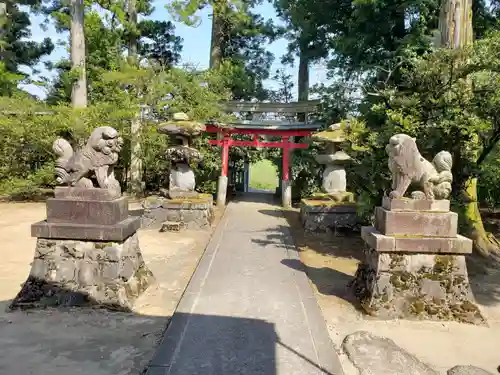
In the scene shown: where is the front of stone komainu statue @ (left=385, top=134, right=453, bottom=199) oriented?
to the viewer's left

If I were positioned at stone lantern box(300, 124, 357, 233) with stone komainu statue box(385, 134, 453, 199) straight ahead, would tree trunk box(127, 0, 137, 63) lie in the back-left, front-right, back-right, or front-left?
back-right

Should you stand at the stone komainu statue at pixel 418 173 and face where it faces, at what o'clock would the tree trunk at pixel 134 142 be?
The tree trunk is roughly at 1 o'clock from the stone komainu statue.

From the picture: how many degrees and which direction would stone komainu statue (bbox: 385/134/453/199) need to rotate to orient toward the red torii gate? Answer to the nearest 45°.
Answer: approximately 45° to its right

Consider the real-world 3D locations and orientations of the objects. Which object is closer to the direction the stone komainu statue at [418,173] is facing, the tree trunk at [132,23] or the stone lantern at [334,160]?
the tree trunk

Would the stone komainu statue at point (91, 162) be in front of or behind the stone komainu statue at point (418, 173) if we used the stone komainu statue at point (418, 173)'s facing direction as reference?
in front

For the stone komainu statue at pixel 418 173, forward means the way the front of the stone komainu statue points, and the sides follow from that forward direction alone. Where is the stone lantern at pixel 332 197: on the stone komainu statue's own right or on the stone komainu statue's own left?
on the stone komainu statue's own right

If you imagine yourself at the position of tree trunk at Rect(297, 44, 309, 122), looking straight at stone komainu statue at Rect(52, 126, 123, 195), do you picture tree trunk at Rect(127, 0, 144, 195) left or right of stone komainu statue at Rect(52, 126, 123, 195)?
right

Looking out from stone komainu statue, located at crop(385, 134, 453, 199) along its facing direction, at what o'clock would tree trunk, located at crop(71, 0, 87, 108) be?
The tree trunk is roughly at 1 o'clock from the stone komainu statue.

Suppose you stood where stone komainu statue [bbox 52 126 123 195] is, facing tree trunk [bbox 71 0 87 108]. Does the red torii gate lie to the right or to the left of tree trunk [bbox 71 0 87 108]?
right
